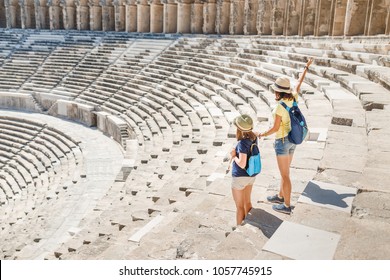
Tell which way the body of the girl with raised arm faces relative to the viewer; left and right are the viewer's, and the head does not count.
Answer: facing to the left of the viewer

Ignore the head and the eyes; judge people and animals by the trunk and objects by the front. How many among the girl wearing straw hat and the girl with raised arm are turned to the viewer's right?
0

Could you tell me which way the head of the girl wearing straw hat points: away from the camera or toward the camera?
away from the camera

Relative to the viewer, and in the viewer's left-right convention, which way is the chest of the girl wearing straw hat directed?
facing away from the viewer and to the left of the viewer
